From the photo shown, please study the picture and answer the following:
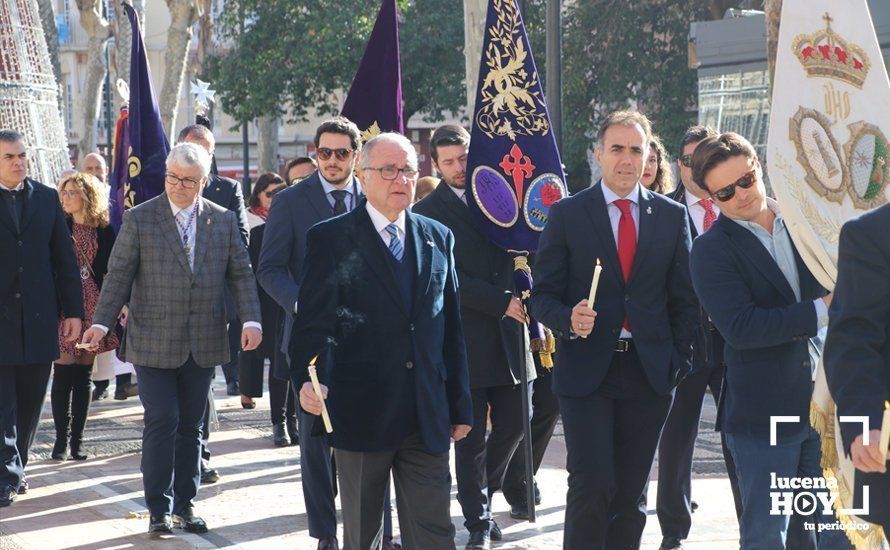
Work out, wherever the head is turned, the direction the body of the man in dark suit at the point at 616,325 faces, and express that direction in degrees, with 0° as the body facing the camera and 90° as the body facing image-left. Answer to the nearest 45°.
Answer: approximately 0°

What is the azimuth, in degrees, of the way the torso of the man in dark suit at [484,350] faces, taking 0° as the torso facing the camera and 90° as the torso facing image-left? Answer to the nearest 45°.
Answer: approximately 315°

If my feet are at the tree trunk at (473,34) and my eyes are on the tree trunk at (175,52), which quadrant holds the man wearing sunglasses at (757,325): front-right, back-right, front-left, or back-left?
back-left

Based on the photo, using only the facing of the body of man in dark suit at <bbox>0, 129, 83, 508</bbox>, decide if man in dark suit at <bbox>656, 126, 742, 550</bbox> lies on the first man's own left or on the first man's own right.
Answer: on the first man's own left

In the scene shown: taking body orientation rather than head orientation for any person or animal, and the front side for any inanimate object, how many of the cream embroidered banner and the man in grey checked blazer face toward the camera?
2

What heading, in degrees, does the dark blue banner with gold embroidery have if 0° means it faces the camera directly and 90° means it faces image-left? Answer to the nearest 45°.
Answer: approximately 0°

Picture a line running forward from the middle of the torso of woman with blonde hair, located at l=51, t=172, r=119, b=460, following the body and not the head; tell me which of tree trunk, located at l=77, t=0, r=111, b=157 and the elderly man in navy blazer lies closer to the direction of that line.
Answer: the elderly man in navy blazer

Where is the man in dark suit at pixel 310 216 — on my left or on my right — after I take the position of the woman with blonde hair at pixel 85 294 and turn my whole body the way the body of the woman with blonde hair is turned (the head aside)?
on my left

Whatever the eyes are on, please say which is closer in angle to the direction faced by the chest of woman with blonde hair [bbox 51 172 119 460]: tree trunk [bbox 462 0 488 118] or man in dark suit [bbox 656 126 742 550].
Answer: the man in dark suit

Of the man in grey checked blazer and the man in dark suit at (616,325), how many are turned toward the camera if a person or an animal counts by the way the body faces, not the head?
2
